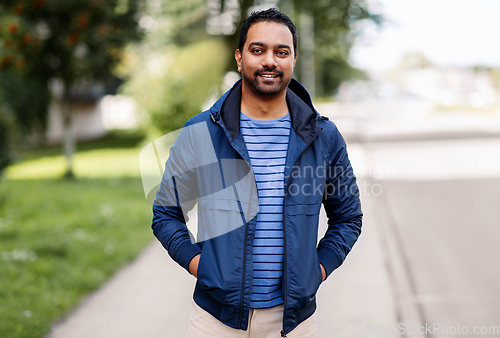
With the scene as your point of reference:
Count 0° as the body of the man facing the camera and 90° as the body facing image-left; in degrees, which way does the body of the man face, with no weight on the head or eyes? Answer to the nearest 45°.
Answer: approximately 0°

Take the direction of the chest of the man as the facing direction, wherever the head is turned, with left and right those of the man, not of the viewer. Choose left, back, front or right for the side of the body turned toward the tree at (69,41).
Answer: back

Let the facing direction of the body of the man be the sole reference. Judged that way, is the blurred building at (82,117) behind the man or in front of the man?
behind
